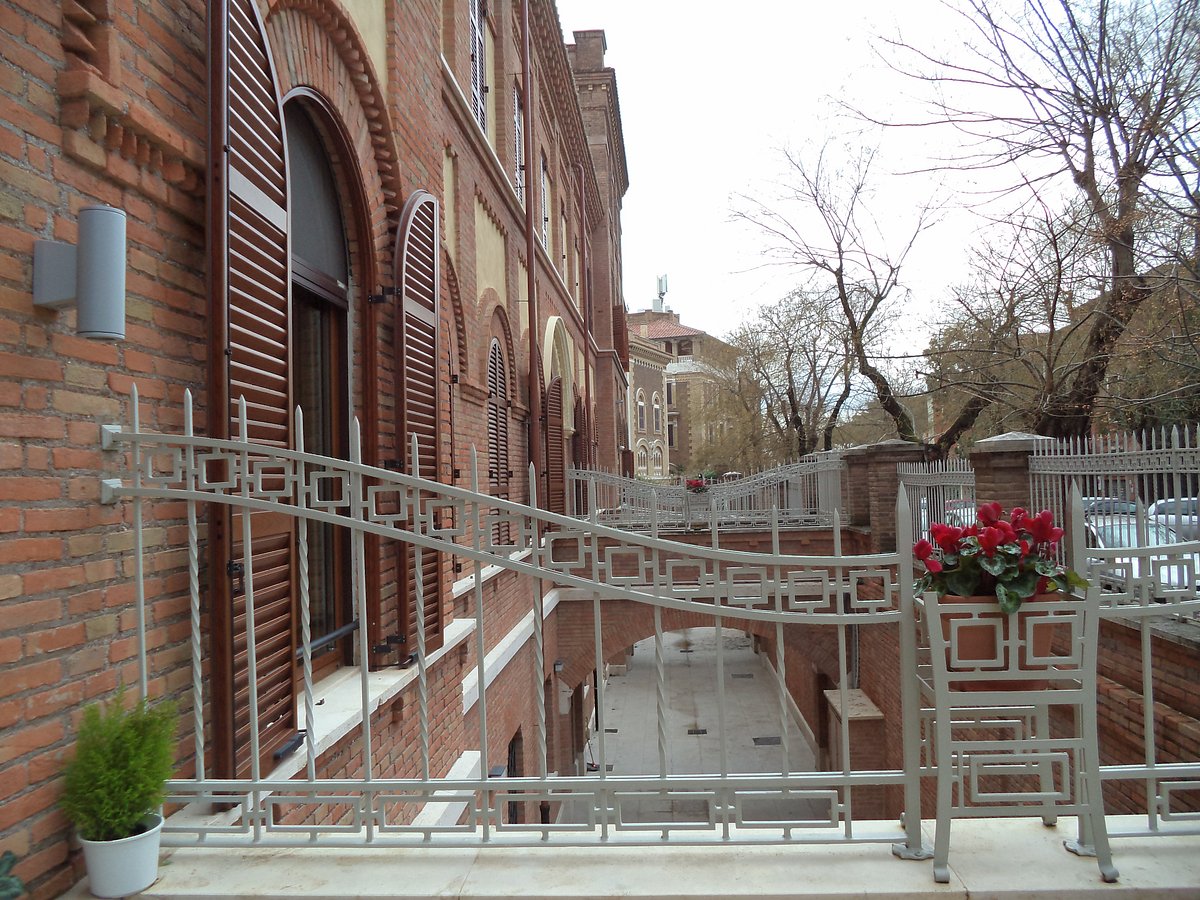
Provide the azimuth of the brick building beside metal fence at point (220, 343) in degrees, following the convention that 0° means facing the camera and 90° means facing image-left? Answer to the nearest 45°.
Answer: approximately 315°

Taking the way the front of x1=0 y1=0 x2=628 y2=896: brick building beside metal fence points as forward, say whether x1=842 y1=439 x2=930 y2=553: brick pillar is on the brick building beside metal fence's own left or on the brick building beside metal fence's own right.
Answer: on the brick building beside metal fence's own left

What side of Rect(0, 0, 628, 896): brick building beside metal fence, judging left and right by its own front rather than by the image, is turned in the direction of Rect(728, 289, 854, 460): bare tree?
left

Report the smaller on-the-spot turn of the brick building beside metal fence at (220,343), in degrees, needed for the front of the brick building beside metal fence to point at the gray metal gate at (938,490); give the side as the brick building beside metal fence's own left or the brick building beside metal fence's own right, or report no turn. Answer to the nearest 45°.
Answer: approximately 90° to the brick building beside metal fence's own left
